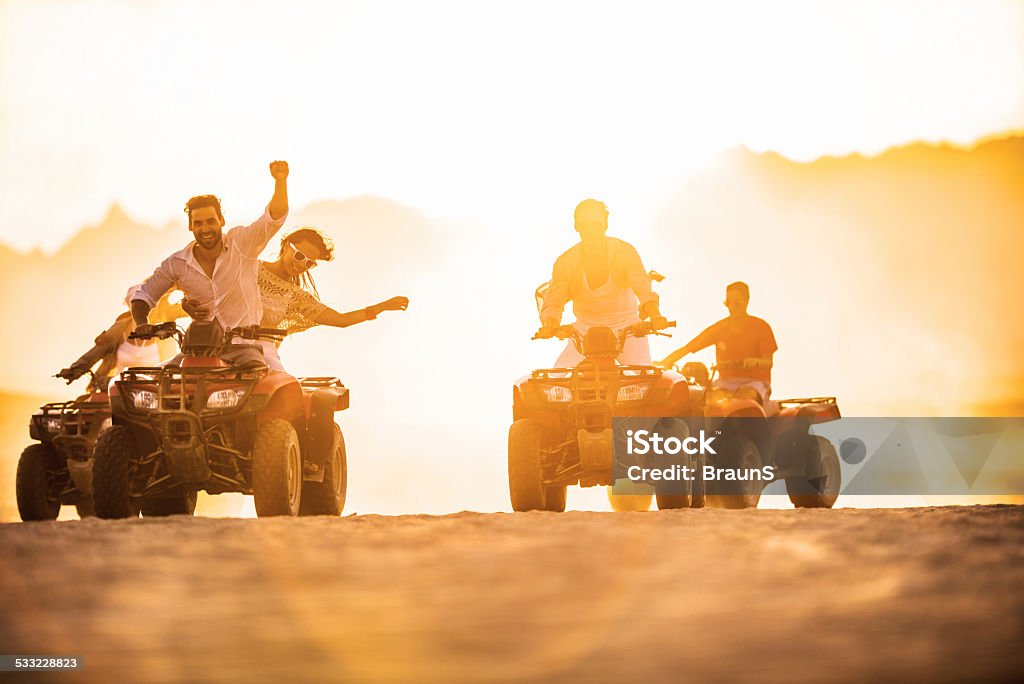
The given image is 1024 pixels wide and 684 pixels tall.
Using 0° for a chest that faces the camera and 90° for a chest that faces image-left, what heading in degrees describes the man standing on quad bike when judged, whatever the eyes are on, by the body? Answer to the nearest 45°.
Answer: approximately 0°

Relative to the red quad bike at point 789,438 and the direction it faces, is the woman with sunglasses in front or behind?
in front

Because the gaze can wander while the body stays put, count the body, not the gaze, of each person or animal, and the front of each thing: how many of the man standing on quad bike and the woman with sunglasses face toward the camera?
2

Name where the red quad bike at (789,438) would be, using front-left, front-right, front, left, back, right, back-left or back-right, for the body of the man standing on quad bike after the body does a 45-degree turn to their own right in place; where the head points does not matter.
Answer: back

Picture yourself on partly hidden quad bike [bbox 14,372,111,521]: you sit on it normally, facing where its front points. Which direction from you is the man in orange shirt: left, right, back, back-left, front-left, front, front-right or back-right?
back-left

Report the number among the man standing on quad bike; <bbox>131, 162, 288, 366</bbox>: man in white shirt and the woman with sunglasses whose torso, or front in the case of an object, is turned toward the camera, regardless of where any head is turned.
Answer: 3

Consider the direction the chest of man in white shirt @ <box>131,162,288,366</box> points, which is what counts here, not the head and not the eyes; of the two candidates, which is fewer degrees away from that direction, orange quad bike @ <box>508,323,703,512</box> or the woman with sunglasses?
the orange quad bike

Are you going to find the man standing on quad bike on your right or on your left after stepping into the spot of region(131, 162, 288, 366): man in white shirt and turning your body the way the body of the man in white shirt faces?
on your left

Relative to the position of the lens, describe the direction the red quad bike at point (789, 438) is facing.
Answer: facing the viewer and to the left of the viewer

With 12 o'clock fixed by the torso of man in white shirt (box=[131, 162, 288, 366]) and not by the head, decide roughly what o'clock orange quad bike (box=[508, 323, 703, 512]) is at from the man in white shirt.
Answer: The orange quad bike is roughly at 9 o'clock from the man in white shirt.

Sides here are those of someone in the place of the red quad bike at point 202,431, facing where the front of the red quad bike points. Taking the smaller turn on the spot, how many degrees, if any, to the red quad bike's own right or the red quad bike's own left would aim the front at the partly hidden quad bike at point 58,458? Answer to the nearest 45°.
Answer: approximately 90° to the red quad bike's own right

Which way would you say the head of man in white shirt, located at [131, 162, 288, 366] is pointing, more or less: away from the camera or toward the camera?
toward the camera

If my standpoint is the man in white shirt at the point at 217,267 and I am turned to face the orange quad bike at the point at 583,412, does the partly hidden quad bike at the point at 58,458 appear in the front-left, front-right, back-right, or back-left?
back-left

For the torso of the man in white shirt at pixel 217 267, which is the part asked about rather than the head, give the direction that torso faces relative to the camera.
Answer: toward the camera

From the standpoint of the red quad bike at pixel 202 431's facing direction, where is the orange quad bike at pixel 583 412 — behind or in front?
behind
